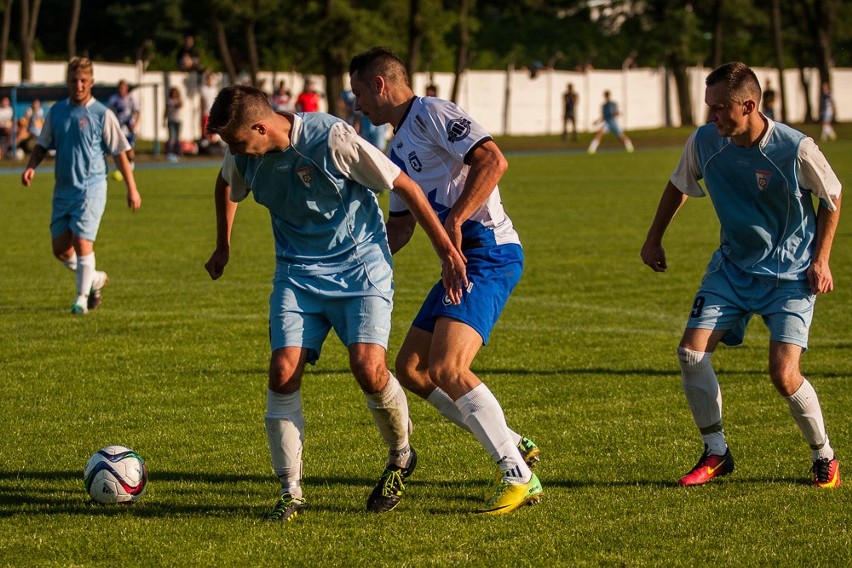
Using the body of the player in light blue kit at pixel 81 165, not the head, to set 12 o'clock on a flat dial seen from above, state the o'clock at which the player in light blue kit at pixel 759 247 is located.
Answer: the player in light blue kit at pixel 759 247 is roughly at 11 o'clock from the player in light blue kit at pixel 81 165.

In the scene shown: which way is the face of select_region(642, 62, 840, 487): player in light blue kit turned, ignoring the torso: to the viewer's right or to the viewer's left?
to the viewer's left

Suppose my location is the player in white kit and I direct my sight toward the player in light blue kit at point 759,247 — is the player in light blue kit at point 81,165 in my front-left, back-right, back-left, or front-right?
back-left

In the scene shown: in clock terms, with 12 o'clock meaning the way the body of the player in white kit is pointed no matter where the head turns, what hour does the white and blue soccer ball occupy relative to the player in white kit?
The white and blue soccer ball is roughly at 1 o'clock from the player in white kit.

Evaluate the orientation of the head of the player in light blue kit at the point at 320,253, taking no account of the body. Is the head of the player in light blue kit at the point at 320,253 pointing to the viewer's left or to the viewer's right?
to the viewer's left

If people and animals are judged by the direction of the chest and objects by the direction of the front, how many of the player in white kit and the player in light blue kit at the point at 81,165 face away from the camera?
0

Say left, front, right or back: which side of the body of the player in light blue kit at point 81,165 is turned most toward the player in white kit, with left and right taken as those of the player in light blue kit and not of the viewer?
front

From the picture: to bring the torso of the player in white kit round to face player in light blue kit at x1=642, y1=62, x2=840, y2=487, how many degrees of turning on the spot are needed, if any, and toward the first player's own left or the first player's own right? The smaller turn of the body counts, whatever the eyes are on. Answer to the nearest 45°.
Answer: approximately 135° to the first player's own left

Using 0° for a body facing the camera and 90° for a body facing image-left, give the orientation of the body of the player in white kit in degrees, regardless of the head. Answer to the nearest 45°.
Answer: approximately 45°

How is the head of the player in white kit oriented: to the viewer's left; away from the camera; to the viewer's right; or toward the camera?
to the viewer's left

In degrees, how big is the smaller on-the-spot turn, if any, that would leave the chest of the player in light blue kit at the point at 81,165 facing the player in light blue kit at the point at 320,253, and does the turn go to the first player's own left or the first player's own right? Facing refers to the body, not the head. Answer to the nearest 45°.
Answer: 0° — they already face them

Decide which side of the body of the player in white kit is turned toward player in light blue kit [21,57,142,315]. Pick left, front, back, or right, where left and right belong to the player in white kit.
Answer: right

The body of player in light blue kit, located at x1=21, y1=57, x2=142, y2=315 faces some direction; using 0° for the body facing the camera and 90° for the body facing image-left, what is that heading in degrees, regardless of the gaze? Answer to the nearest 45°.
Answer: approximately 0°
